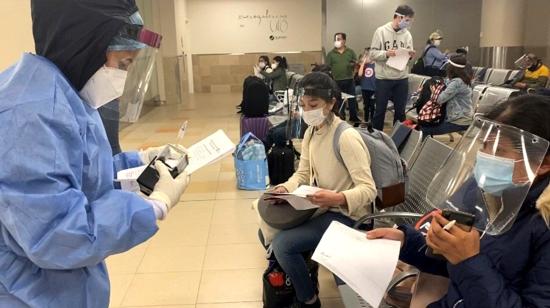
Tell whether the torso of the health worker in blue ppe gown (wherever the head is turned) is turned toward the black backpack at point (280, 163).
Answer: no

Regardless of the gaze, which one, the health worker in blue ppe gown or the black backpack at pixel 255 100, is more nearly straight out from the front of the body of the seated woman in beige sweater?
the health worker in blue ppe gown

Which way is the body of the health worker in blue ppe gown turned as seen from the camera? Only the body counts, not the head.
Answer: to the viewer's right

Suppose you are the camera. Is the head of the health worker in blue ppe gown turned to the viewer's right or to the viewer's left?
to the viewer's right

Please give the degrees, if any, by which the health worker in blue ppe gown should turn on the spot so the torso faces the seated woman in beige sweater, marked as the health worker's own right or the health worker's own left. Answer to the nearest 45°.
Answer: approximately 45° to the health worker's own left

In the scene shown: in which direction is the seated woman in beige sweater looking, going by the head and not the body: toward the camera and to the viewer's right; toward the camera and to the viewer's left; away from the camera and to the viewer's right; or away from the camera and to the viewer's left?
toward the camera and to the viewer's left

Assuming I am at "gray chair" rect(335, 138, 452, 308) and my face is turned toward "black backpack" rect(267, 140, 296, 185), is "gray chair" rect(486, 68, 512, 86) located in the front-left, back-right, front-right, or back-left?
front-right

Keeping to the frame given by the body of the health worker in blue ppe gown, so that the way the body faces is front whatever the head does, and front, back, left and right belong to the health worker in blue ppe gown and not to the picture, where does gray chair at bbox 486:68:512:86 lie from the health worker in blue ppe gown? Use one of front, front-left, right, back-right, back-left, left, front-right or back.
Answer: front-left

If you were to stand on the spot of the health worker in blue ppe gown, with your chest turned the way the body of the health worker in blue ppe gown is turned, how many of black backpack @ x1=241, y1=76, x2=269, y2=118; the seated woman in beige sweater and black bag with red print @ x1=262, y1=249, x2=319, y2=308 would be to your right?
0

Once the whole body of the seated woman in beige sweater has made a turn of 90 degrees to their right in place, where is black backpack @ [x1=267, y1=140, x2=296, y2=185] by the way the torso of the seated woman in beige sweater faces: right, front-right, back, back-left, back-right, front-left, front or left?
front-right

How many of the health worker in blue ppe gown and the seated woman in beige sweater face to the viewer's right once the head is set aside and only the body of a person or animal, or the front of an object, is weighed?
1

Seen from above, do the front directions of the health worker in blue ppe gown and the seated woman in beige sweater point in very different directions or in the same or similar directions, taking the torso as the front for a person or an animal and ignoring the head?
very different directions

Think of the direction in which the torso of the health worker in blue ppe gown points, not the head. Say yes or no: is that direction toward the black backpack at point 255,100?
no

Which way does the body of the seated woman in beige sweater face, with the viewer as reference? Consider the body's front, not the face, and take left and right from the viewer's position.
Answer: facing the viewer and to the left of the viewer

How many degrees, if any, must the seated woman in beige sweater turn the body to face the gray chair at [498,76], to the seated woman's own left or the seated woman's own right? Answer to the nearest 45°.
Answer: approximately 180°
